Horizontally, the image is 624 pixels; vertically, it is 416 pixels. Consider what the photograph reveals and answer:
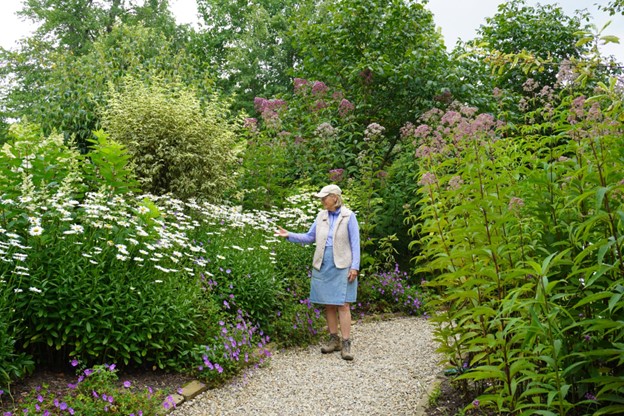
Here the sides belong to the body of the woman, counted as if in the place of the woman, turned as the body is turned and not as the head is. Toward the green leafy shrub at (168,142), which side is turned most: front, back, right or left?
right

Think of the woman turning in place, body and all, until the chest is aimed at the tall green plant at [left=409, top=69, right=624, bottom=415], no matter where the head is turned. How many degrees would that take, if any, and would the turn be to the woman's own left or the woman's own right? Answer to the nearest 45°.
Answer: approximately 45° to the woman's own left

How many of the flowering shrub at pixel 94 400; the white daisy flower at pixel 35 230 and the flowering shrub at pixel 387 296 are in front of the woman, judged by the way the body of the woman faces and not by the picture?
2

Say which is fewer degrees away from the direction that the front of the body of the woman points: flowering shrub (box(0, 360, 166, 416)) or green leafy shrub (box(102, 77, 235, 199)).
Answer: the flowering shrub

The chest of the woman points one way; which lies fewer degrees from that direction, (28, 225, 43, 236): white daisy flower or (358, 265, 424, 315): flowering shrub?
the white daisy flower

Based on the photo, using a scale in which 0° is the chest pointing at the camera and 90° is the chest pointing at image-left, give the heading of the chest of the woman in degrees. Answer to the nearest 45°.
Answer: approximately 45°

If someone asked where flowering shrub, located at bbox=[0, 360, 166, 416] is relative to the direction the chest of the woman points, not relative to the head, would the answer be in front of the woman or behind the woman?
in front

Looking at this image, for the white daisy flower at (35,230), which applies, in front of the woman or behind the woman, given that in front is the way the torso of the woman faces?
in front

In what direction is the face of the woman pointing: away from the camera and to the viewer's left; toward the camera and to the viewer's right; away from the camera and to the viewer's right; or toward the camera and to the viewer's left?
toward the camera and to the viewer's left

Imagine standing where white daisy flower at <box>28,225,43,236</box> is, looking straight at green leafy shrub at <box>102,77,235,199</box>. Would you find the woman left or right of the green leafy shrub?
right

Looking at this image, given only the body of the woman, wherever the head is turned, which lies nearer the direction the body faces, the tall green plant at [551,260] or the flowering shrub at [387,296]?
the tall green plant
